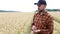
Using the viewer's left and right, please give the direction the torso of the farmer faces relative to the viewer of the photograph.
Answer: facing the viewer and to the left of the viewer
